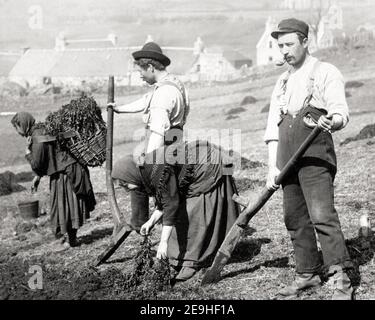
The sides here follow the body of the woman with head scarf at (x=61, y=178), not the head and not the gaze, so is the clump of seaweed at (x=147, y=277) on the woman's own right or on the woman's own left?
on the woman's own left

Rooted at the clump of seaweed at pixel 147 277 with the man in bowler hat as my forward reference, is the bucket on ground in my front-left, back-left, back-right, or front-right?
front-left

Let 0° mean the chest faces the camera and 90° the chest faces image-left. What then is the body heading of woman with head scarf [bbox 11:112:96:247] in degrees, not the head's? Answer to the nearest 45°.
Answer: approximately 90°

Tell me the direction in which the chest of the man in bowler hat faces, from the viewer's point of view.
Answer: to the viewer's left

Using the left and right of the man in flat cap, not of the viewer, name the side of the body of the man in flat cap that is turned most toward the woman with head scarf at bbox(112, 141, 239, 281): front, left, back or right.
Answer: right

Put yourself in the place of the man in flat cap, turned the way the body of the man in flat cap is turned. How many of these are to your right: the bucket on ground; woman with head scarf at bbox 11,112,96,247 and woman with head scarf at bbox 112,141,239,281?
3

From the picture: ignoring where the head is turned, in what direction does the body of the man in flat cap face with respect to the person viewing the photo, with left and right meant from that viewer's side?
facing the viewer and to the left of the viewer

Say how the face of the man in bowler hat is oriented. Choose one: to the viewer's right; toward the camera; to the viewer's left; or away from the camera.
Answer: to the viewer's left

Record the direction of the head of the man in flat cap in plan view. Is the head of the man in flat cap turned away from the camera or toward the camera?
toward the camera

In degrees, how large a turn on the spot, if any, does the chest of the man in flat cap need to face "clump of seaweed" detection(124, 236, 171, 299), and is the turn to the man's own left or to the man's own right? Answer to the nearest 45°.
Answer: approximately 45° to the man's own right
